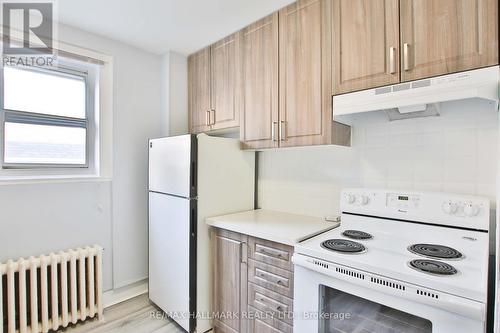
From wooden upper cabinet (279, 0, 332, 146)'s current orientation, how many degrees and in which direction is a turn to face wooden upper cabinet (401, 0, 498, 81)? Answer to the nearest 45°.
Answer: approximately 90° to its left

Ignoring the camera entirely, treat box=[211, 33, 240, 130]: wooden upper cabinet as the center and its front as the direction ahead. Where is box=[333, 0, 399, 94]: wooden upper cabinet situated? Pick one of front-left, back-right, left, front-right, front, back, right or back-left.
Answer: left

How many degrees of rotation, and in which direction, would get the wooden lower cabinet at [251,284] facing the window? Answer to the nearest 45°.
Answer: approximately 45° to its right

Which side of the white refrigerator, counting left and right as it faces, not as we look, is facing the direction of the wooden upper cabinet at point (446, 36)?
left

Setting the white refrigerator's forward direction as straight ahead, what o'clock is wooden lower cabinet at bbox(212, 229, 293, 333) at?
The wooden lower cabinet is roughly at 9 o'clock from the white refrigerator.

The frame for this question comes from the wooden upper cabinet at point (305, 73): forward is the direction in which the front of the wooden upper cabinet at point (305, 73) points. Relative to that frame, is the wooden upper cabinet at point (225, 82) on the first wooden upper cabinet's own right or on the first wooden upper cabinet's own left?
on the first wooden upper cabinet's own right

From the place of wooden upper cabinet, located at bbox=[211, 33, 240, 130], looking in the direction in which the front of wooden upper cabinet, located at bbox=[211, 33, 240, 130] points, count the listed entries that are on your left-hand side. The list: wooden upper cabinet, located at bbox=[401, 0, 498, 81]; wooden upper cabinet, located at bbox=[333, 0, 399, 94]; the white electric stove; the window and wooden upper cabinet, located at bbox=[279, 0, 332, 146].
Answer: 4

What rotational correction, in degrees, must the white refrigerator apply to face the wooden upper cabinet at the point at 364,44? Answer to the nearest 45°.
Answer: approximately 90° to its left

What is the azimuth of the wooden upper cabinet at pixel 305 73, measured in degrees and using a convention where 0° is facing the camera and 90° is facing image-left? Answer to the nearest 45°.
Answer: approximately 45°

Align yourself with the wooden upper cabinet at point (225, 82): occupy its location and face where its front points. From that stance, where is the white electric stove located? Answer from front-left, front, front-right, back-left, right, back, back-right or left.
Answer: left
